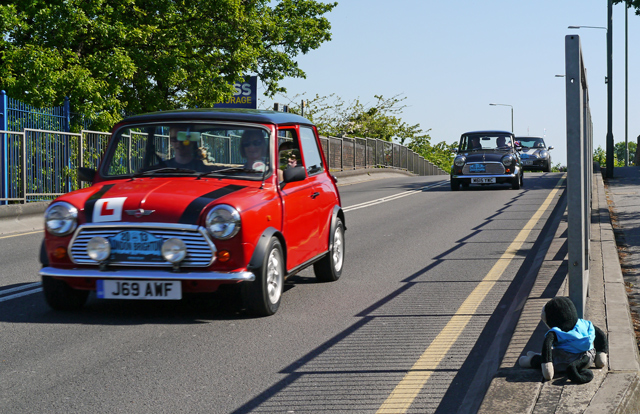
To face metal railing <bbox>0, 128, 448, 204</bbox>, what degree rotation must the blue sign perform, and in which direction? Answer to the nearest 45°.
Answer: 0° — it already faces it

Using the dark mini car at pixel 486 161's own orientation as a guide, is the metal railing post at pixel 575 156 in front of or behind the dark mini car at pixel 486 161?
in front

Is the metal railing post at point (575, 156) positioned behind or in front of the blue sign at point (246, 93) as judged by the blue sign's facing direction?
in front

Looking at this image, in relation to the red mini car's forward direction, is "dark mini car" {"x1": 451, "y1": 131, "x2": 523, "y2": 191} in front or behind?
behind

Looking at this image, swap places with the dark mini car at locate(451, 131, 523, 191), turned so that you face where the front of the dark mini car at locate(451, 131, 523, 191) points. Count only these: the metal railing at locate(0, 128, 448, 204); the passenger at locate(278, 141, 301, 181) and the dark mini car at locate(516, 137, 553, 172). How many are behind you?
1

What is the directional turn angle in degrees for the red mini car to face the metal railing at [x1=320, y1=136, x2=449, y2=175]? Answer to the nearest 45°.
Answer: approximately 135° to its right

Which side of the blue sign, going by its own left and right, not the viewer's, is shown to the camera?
front

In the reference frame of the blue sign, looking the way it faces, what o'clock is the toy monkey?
The toy monkey is roughly at 12 o'clock from the blue sign.

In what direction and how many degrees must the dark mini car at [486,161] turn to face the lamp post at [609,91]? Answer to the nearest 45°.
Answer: approximately 135° to its left

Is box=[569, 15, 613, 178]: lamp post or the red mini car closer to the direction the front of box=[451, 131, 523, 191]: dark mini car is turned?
the red mini car

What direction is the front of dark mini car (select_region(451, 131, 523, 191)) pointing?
toward the camera

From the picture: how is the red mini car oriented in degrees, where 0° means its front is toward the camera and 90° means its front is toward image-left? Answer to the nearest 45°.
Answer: approximately 45°

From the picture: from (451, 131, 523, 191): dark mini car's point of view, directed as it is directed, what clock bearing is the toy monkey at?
The toy monkey is roughly at 12 o'clock from the dark mini car.

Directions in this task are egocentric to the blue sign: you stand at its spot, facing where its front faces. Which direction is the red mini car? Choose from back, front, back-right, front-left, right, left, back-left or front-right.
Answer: front

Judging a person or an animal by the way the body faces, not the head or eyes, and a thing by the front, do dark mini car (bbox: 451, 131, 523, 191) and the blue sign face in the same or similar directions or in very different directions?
same or similar directions

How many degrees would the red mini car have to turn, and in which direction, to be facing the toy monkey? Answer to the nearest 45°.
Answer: approximately 90° to its left
